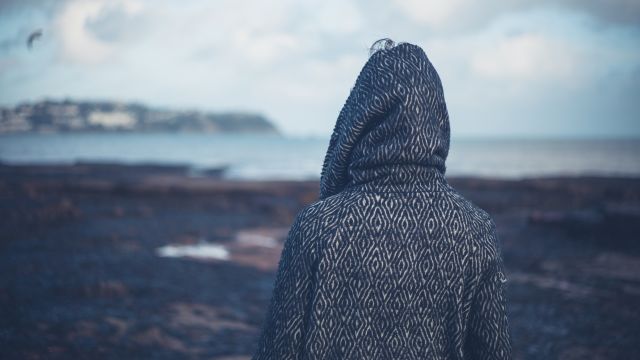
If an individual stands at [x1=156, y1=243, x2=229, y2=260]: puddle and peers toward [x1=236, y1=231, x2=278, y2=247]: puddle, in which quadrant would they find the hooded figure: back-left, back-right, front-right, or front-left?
back-right

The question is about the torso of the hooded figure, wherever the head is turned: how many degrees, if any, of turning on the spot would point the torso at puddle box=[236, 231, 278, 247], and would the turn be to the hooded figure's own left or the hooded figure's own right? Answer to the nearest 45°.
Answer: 0° — they already face it

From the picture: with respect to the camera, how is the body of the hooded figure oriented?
away from the camera
